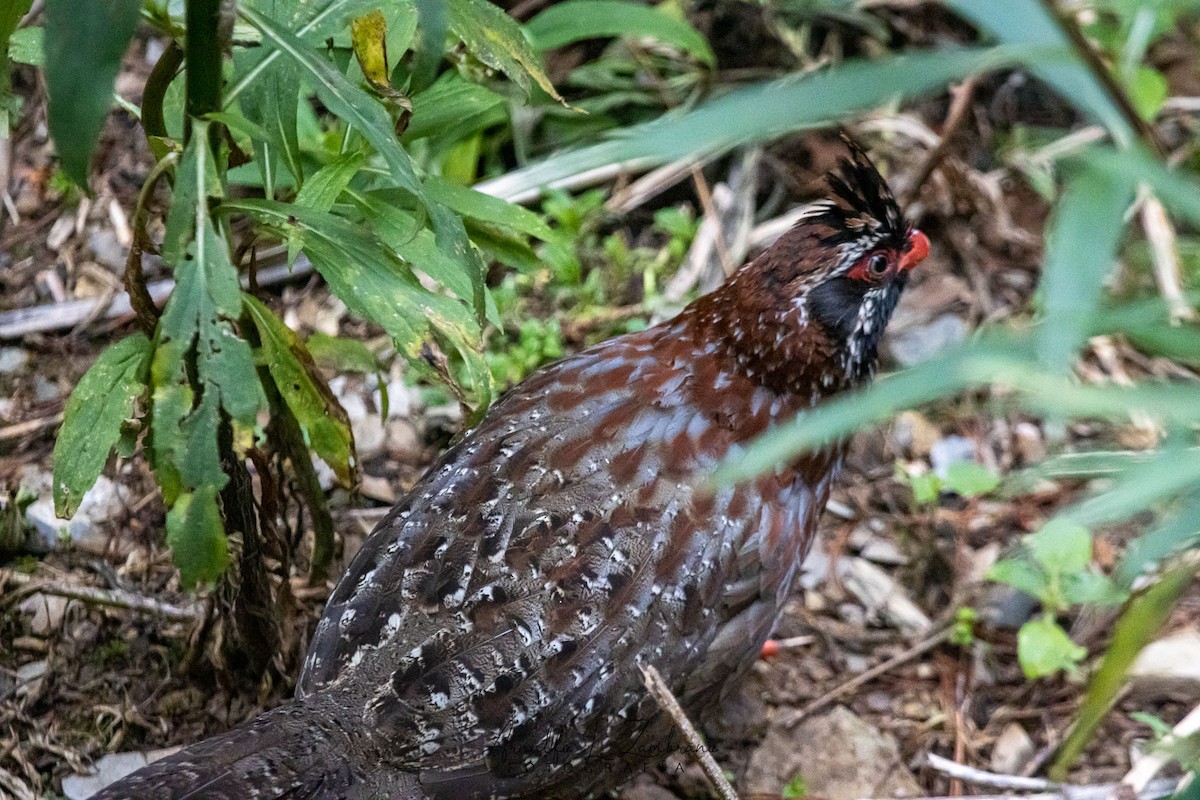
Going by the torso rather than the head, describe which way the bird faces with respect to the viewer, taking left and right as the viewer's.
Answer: facing away from the viewer and to the right of the viewer

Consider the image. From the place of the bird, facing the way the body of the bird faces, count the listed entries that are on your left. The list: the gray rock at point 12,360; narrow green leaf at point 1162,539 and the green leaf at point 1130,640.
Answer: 1

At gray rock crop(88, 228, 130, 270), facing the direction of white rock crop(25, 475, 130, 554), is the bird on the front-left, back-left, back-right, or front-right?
front-left

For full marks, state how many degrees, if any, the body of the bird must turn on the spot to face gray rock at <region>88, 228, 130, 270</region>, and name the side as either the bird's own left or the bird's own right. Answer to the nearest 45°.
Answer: approximately 90° to the bird's own left

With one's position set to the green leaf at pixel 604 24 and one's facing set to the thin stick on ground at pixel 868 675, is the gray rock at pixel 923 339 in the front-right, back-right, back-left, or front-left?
front-left

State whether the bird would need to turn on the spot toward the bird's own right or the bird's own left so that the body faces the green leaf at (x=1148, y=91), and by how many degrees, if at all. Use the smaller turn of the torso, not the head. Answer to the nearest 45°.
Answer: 0° — it already faces it

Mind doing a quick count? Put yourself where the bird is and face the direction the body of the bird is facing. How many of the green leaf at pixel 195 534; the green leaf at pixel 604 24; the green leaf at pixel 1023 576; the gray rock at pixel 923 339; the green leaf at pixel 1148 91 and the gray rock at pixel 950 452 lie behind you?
1

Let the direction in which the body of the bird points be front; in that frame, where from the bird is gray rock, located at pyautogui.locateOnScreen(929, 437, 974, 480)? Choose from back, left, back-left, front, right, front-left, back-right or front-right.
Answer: front

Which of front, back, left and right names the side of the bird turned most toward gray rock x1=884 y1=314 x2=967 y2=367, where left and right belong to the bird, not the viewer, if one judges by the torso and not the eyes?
front
